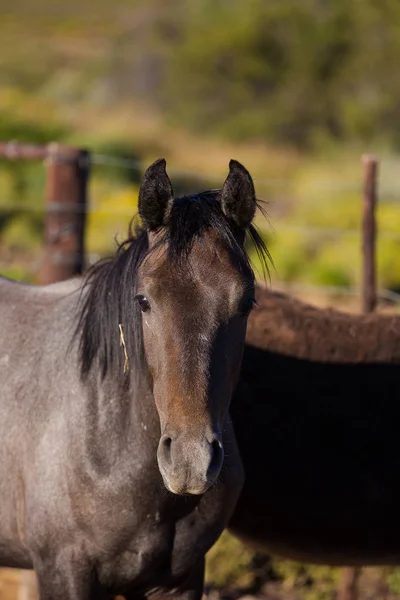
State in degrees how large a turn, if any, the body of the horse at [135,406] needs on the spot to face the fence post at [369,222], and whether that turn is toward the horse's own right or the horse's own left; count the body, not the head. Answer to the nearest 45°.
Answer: approximately 90° to the horse's own left

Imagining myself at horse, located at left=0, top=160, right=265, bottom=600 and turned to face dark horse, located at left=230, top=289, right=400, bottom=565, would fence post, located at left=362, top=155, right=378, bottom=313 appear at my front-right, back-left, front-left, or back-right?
front-left

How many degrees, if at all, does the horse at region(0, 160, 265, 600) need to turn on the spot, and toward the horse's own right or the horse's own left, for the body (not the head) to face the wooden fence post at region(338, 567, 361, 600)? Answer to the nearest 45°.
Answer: approximately 90° to the horse's own left

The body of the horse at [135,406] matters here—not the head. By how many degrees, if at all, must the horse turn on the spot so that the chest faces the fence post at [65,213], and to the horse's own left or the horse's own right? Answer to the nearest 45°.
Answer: approximately 135° to the horse's own left

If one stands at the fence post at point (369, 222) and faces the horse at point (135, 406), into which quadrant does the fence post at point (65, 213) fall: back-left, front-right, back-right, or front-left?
front-right

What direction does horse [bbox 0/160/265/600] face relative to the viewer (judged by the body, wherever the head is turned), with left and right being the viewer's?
facing the viewer and to the right of the viewer

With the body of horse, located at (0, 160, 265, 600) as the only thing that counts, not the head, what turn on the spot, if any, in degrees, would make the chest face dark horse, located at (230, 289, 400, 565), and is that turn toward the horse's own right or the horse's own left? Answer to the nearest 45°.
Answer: approximately 90° to the horse's own left

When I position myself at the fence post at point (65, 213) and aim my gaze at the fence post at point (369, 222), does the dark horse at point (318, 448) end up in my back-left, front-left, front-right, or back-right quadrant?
front-right
